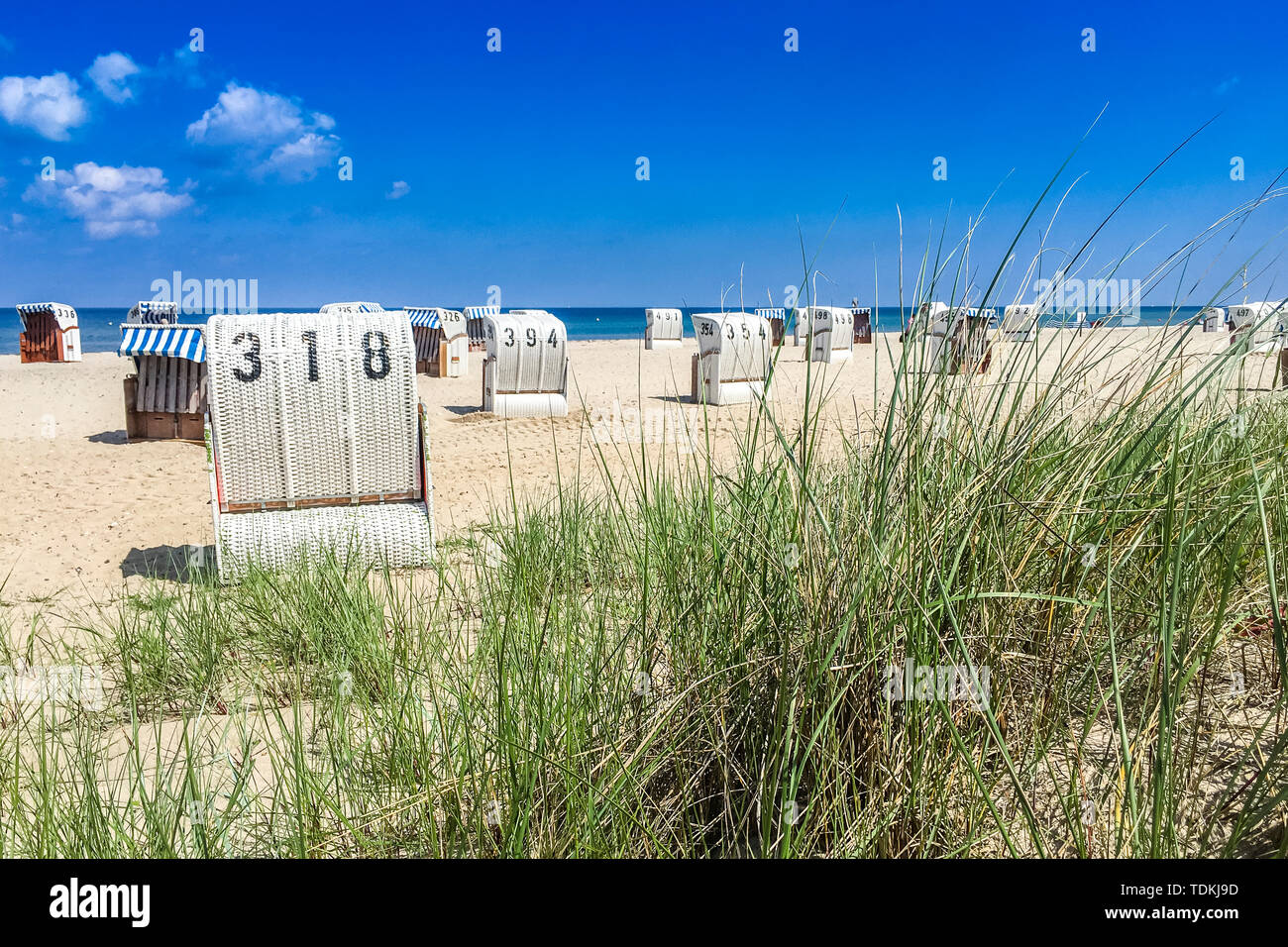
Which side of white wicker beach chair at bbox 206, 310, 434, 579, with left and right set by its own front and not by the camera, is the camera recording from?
back

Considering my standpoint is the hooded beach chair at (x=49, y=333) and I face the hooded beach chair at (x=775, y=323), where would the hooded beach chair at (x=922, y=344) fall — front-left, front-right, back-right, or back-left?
front-right

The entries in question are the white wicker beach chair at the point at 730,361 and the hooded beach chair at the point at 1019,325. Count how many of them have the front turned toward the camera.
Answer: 0

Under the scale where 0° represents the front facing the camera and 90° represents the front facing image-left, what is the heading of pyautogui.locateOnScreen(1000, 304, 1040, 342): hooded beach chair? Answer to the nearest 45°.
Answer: approximately 180°

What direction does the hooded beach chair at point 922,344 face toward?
away from the camera
